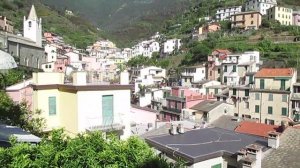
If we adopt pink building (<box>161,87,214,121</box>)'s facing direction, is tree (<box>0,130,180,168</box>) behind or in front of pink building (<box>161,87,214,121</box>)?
in front

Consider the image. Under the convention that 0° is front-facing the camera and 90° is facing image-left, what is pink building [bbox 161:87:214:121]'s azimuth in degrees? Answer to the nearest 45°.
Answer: approximately 45°

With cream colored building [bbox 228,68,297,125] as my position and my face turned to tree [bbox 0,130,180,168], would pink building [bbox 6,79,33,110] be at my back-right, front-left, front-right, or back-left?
front-right

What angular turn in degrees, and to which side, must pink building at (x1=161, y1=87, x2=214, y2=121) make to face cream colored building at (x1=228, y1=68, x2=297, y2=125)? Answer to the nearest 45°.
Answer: approximately 135° to its left
